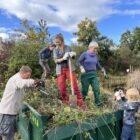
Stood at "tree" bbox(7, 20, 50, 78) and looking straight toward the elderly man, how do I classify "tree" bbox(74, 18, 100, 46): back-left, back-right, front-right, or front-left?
back-left

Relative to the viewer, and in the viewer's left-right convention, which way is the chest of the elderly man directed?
facing to the right of the viewer

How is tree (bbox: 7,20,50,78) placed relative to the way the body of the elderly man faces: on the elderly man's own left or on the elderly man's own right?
on the elderly man's own left

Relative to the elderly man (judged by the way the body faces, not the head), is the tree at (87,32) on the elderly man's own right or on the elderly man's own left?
on the elderly man's own left

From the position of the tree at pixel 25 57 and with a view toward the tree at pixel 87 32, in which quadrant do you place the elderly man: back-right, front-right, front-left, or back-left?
back-right
